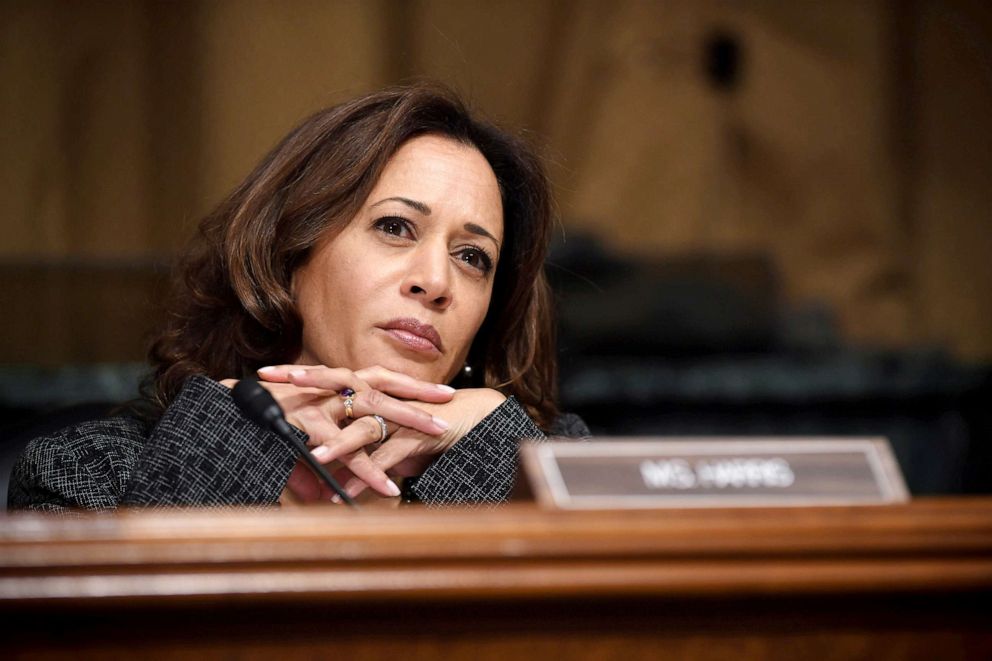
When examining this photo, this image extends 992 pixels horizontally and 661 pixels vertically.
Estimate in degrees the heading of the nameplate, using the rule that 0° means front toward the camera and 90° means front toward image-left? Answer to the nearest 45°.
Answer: approximately 0°

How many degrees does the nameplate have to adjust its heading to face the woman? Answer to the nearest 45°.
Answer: approximately 135° to its right

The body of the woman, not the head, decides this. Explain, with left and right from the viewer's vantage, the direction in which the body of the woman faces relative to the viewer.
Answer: facing the viewer and to the right of the viewer

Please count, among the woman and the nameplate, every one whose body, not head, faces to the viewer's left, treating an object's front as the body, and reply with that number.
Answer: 0

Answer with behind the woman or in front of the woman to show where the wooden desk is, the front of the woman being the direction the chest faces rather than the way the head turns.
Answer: in front
